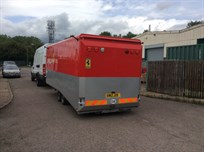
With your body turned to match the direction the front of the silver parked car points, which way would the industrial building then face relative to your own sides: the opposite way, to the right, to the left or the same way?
to the right

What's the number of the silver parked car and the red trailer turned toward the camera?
1

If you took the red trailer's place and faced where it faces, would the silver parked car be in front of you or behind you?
in front

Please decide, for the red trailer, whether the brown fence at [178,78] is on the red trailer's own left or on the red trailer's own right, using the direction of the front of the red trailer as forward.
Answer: on the red trailer's own right

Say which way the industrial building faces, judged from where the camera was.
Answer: facing the viewer and to the left of the viewer

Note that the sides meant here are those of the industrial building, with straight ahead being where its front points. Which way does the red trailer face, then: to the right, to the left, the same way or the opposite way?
to the right

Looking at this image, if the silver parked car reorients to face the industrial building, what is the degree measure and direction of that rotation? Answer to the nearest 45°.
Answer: approximately 45° to its left

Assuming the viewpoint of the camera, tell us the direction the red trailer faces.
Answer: facing away from the viewer and to the left of the viewer

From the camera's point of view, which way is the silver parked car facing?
toward the camera

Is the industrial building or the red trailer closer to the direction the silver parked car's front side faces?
the red trailer

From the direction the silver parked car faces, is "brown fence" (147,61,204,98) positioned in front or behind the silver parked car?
in front
